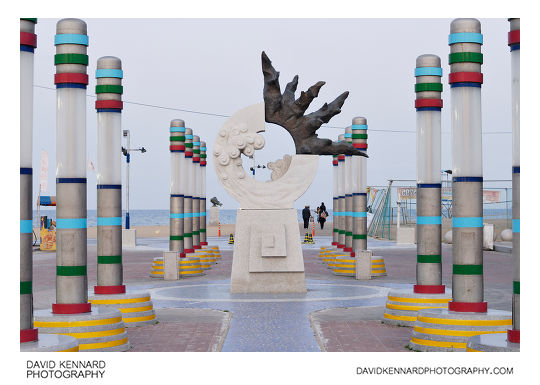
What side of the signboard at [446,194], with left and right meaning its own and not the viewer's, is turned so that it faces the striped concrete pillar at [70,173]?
front

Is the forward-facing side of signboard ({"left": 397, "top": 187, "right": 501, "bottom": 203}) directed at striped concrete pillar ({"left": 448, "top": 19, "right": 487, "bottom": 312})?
yes

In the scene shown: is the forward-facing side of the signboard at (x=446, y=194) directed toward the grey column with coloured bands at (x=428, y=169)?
yes

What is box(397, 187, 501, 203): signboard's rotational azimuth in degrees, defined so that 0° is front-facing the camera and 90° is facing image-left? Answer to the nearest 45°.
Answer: approximately 0°

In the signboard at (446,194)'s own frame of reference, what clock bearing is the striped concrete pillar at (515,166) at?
The striped concrete pillar is roughly at 12 o'clock from the signboard.

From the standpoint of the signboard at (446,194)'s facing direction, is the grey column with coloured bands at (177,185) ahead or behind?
ahead

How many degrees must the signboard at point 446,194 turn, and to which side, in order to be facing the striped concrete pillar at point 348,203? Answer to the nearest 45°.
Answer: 0° — it already faces it

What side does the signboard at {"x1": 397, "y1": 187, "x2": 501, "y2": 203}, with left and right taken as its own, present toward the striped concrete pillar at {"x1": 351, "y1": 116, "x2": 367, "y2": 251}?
front

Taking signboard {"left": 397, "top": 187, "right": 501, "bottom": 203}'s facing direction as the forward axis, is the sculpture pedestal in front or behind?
in front
